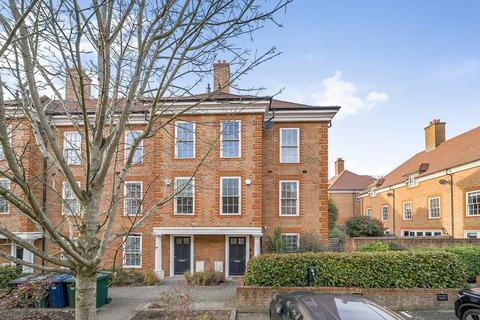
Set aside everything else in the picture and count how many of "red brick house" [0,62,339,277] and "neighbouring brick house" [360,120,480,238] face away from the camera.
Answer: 0

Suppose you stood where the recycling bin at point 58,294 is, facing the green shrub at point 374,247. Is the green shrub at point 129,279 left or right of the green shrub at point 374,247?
left

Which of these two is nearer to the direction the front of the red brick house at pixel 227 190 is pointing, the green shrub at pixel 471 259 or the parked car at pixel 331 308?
the parked car

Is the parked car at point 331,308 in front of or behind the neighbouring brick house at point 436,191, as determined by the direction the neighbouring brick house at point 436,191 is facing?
in front

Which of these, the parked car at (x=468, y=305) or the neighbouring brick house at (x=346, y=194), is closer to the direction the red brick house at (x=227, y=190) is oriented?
the parked car

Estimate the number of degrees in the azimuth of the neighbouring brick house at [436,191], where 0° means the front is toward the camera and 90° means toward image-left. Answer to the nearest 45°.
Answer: approximately 45°

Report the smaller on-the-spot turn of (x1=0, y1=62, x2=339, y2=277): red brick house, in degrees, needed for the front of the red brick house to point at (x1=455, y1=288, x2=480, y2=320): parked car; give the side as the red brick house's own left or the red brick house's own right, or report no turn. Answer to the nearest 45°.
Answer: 0° — it already faces it

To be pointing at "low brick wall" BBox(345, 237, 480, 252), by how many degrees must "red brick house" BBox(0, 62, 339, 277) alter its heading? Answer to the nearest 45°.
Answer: approximately 90° to its left

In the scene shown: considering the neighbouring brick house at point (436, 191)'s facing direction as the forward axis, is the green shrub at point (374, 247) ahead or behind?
ahead

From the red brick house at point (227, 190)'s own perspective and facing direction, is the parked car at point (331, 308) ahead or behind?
ahead

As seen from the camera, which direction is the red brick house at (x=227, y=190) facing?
toward the camera
